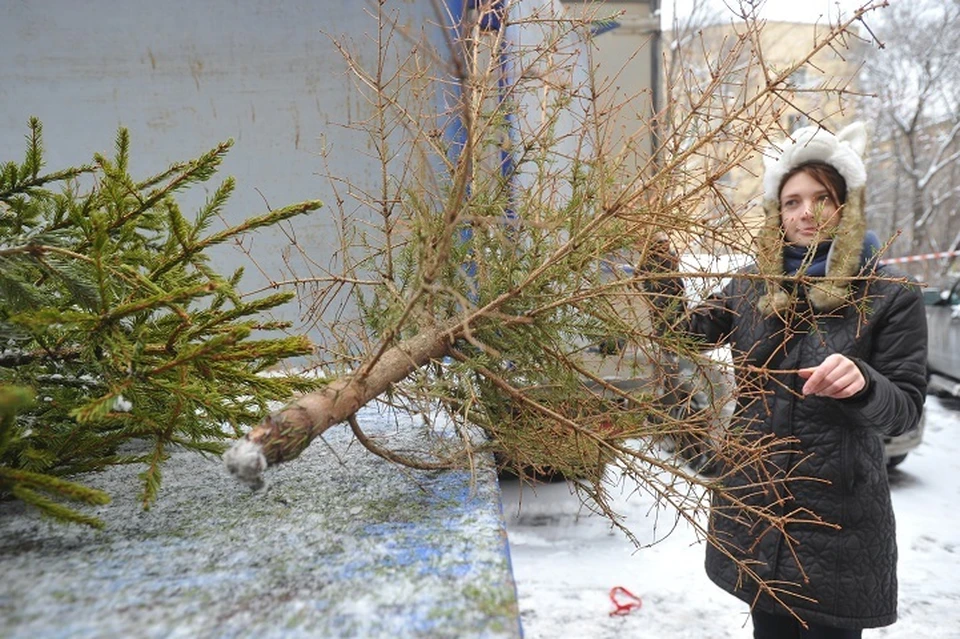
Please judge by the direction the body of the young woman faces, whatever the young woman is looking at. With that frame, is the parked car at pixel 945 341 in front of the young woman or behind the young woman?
behind

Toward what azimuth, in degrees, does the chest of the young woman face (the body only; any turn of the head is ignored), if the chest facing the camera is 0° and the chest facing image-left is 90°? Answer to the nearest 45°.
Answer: approximately 45°

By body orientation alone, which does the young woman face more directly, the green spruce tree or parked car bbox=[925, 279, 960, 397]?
the green spruce tree

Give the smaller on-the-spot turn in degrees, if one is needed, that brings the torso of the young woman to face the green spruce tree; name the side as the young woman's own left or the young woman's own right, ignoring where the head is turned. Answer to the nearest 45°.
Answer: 0° — they already face it

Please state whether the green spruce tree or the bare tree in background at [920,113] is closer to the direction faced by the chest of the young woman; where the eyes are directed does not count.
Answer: the green spruce tree

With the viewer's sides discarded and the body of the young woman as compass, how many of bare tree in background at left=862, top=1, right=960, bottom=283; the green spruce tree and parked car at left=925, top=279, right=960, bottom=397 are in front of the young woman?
1
